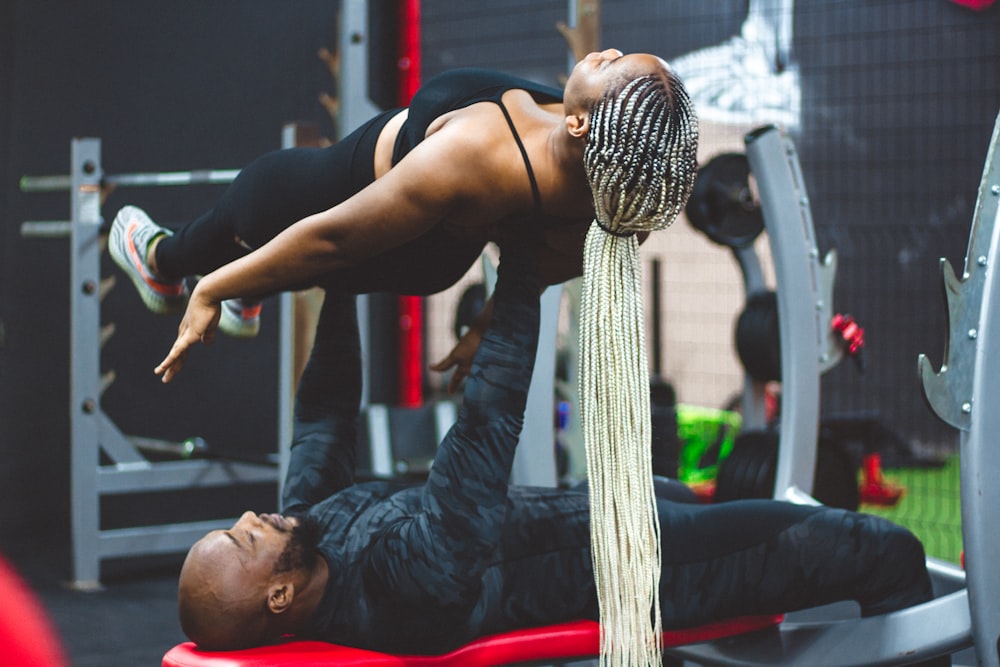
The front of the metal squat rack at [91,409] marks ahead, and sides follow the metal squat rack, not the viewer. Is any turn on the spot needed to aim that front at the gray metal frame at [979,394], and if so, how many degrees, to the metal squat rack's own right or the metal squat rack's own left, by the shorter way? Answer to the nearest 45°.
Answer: approximately 45° to the metal squat rack's own right

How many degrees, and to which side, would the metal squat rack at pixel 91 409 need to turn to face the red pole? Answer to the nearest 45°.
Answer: approximately 45° to its left

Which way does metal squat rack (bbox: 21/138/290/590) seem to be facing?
to the viewer's right

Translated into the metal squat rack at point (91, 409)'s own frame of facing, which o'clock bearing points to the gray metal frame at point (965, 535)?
The gray metal frame is roughly at 2 o'clock from the metal squat rack.
